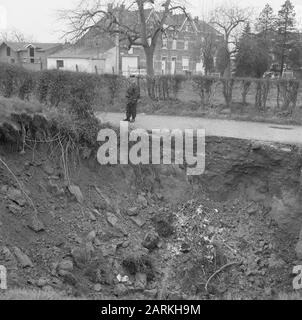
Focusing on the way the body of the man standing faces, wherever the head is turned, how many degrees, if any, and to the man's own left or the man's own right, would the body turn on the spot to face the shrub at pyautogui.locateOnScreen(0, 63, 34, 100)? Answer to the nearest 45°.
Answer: approximately 45° to the man's own right

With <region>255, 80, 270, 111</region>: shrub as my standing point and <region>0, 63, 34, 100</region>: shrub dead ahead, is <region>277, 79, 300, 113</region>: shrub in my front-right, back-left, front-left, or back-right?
back-left

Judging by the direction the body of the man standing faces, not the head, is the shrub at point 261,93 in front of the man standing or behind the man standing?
behind

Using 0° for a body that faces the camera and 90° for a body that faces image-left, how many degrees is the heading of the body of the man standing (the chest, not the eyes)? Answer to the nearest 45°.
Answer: approximately 45°

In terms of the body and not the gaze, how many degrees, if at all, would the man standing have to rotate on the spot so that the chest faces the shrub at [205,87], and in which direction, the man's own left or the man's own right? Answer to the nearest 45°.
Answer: approximately 180°

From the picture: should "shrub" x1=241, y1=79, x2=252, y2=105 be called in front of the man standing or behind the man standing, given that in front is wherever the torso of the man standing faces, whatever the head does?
behind

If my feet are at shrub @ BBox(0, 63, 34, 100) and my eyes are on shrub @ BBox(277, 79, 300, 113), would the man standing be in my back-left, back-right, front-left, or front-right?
front-right

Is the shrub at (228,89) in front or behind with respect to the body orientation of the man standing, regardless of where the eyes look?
behind

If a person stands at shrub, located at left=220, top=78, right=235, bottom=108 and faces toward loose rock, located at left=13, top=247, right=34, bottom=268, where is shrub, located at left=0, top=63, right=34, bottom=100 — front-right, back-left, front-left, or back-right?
front-right

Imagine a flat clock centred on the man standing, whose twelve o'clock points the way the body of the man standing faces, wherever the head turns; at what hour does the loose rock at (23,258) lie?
The loose rock is roughly at 11 o'clock from the man standing.
